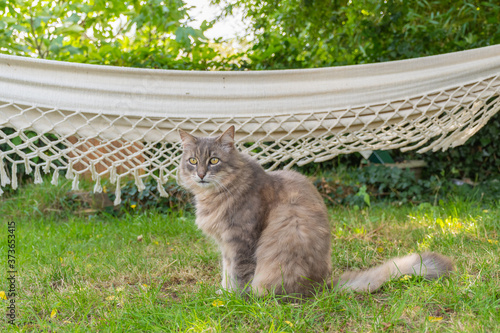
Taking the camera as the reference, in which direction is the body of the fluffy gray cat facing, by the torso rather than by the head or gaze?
to the viewer's left
